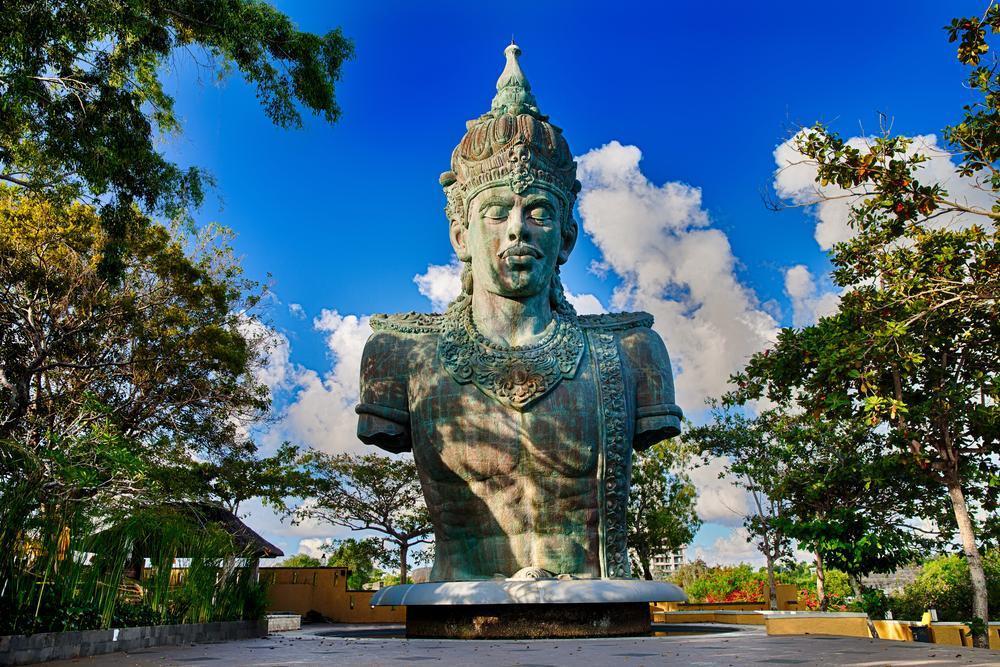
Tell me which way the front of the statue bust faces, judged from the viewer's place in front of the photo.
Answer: facing the viewer

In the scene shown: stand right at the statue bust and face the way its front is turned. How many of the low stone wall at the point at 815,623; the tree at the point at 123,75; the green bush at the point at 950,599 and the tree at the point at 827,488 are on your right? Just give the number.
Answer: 1

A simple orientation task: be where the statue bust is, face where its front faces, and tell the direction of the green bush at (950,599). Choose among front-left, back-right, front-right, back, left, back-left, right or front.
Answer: back-left

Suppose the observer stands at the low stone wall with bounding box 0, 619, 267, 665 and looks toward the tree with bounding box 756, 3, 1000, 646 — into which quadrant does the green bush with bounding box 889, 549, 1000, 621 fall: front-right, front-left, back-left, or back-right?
front-left

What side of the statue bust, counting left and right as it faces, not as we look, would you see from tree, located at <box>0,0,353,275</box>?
right

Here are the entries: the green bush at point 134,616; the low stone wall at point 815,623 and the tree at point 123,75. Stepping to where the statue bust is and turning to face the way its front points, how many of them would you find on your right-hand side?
2

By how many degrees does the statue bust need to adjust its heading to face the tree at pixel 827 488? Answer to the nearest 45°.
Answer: approximately 135° to its left

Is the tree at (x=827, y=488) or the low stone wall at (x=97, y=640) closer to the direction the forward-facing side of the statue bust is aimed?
the low stone wall

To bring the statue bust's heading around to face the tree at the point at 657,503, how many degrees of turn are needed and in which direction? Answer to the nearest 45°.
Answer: approximately 180°

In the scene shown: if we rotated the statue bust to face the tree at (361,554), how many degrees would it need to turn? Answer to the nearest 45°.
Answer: approximately 180°

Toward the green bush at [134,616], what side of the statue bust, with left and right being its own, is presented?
right

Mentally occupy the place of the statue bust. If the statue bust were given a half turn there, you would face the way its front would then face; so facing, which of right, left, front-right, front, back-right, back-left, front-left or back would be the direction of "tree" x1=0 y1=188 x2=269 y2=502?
front-left

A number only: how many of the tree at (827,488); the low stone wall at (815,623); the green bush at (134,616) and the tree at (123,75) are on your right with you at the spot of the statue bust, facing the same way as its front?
2

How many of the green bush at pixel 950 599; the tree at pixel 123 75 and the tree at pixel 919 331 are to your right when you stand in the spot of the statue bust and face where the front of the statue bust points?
1
